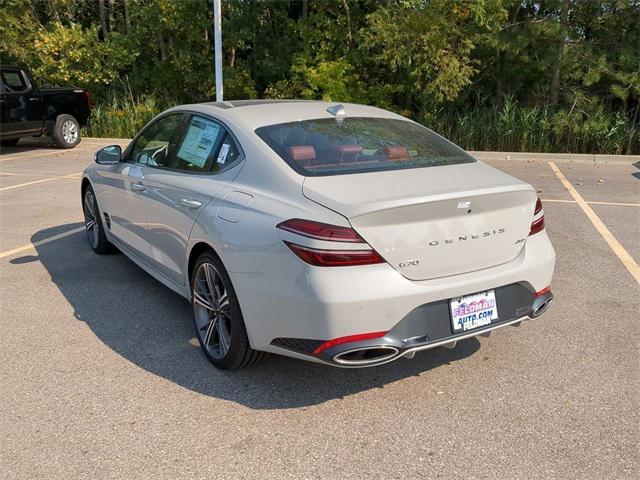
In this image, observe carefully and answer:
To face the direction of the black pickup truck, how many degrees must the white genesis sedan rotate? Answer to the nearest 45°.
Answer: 0° — it already faces it

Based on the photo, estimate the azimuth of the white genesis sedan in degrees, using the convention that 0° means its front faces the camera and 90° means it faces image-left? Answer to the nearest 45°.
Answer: approximately 135°
